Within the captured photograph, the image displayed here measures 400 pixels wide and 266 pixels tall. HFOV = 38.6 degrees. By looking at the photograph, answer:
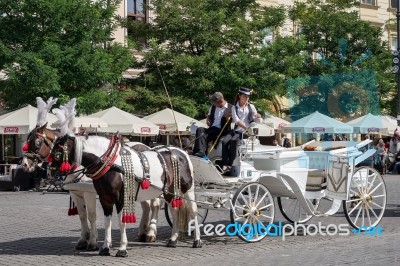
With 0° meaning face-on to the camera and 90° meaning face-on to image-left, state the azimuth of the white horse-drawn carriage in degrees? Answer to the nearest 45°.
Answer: approximately 45°

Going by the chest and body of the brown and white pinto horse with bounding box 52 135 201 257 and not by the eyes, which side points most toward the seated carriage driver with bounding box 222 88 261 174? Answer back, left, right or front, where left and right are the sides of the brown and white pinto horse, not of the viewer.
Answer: back

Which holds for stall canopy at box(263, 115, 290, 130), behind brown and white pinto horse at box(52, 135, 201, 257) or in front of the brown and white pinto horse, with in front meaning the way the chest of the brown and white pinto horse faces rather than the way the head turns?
behind

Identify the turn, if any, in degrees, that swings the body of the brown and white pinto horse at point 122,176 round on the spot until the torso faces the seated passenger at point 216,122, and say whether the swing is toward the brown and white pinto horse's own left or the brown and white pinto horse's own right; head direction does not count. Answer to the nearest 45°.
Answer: approximately 180°

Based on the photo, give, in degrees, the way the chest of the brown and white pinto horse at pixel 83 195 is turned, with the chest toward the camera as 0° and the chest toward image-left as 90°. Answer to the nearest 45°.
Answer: approximately 45°

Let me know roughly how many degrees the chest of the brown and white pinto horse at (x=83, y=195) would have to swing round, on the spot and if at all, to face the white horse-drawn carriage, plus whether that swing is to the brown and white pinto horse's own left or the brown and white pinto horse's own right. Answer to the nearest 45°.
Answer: approximately 135° to the brown and white pinto horse's own left

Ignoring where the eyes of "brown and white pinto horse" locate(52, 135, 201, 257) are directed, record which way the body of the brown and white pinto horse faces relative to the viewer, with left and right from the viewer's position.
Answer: facing the viewer and to the left of the viewer

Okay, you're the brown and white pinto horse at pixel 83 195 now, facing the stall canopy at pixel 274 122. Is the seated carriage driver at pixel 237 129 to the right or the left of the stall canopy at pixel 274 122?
right

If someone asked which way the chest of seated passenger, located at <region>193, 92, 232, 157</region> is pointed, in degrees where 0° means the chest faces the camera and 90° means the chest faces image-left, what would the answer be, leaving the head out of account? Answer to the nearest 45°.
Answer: approximately 45°

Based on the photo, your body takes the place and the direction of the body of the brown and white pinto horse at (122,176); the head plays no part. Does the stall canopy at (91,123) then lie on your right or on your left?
on your right

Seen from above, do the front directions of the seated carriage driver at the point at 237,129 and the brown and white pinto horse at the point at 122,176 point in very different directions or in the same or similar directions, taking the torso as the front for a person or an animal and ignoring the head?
same or similar directions

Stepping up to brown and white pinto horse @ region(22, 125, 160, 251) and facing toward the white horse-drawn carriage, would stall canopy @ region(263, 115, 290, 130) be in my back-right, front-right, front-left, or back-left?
front-left

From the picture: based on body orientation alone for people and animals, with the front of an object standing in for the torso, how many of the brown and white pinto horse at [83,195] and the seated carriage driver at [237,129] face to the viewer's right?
0
